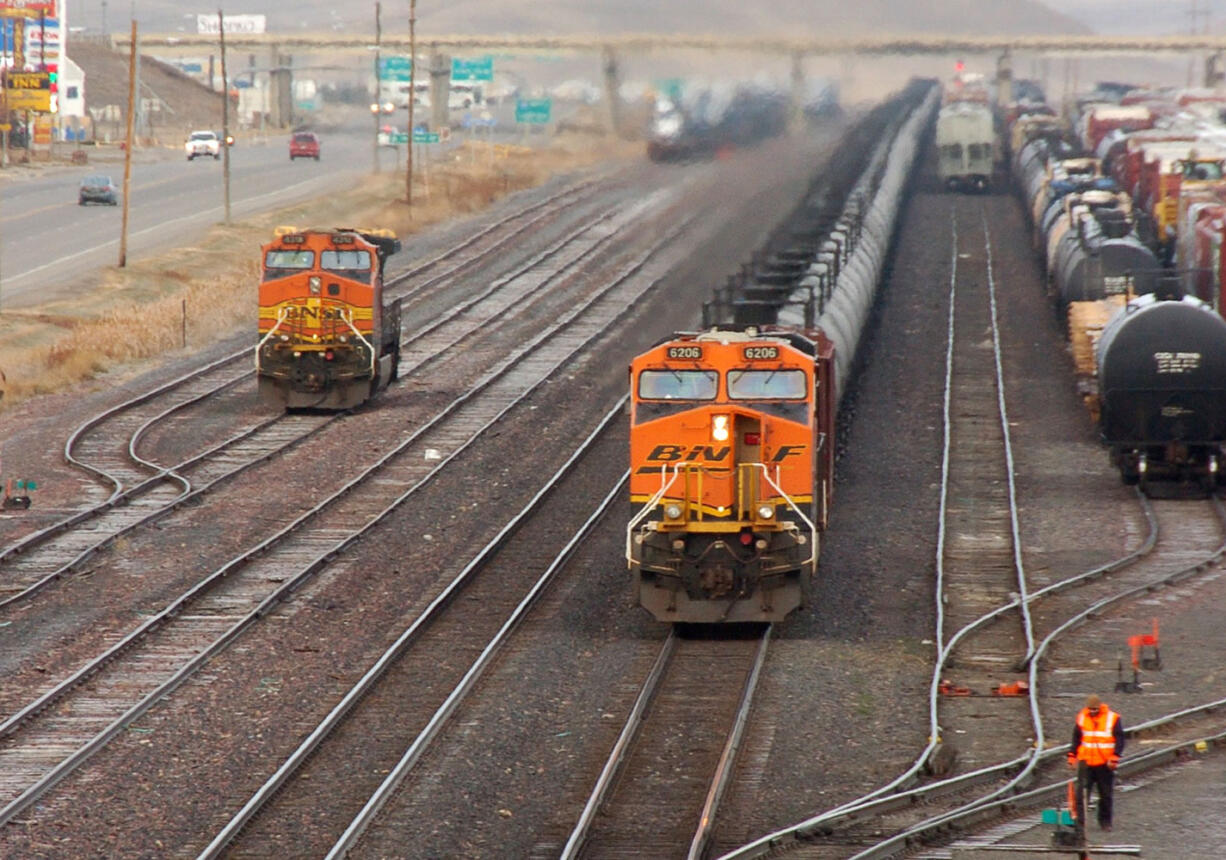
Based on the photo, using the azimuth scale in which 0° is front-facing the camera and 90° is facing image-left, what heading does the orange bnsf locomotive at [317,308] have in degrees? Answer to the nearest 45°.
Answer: approximately 0°

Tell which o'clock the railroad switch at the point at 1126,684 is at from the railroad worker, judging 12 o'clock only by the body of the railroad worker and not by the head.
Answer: The railroad switch is roughly at 6 o'clock from the railroad worker.

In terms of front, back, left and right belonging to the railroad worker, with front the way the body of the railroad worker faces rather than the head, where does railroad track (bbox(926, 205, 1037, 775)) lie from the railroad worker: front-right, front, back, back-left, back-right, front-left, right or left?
back

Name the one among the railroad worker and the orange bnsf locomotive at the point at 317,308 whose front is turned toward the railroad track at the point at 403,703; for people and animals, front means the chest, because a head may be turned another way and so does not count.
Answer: the orange bnsf locomotive

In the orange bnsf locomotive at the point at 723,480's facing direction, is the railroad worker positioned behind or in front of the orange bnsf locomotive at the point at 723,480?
in front
